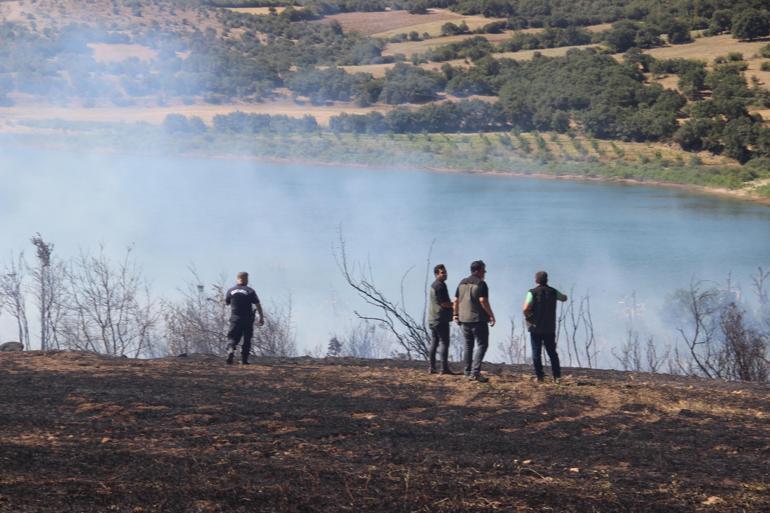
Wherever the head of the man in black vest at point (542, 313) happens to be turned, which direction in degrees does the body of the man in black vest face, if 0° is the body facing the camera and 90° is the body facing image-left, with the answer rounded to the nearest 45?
approximately 180°

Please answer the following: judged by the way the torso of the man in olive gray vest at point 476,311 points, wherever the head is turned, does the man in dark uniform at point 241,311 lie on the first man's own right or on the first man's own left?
on the first man's own left

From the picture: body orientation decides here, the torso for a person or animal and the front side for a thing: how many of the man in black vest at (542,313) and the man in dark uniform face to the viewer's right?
0

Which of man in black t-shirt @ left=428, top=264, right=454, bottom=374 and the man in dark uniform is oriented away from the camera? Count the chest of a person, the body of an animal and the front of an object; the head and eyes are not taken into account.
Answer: the man in dark uniform

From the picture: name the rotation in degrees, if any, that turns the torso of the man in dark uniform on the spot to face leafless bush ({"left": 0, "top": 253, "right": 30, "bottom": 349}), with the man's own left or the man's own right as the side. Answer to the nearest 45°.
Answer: approximately 45° to the man's own left

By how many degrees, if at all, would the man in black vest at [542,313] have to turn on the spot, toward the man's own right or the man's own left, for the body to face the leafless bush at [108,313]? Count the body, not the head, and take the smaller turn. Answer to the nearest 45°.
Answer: approximately 45° to the man's own left

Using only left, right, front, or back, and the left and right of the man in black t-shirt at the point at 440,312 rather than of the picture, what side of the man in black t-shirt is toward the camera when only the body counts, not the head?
right

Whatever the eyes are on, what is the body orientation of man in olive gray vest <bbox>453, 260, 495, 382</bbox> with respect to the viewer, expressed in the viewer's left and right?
facing away from the viewer and to the right of the viewer

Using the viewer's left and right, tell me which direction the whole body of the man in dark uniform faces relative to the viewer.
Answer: facing away from the viewer

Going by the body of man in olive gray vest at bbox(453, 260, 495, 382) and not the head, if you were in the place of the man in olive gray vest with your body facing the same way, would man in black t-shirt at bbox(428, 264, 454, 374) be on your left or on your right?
on your left
